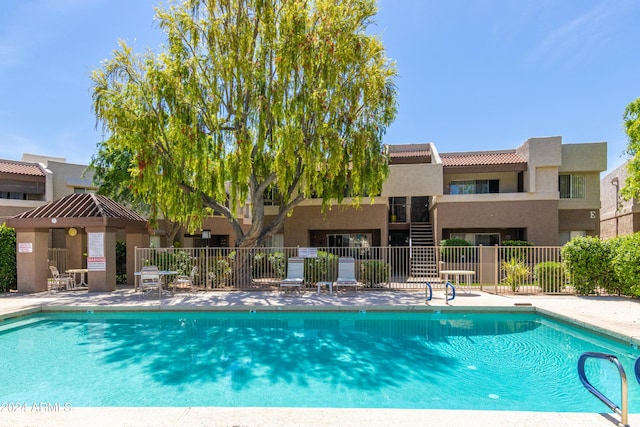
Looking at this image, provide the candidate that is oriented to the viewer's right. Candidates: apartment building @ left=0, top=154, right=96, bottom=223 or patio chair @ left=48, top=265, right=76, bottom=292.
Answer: the patio chair

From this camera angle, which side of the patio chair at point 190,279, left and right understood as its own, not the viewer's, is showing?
left

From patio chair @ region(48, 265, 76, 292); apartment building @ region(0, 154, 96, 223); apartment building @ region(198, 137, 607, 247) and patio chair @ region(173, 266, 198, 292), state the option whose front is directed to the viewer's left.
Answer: patio chair @ region(173, 266, 198, 292)

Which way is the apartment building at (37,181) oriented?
toward the camera

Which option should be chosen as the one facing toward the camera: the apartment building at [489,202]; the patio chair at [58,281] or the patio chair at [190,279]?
the apartment building

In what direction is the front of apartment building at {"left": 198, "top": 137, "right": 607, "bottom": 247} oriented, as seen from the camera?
facing the viewer

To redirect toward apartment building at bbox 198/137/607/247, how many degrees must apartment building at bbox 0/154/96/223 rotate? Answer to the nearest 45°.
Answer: approximately 45° to its left

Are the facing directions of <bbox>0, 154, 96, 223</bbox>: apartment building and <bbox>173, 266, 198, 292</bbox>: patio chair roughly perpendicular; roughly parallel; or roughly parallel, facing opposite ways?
roughly perpendicular

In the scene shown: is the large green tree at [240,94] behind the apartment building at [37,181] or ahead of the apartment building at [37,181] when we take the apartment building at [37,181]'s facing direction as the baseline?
ahead

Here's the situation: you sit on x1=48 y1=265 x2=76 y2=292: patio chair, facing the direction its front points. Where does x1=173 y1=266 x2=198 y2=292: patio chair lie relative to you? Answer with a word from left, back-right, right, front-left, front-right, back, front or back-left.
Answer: front-right

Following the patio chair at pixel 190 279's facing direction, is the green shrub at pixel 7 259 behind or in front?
in front

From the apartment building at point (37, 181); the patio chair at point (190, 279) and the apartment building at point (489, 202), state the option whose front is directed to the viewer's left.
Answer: the patio chair

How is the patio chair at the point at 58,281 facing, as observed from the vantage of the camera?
facing to the right of the viewer
